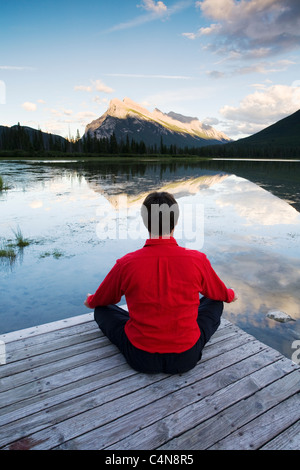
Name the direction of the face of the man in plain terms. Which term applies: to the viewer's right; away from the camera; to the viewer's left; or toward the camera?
away from the camera

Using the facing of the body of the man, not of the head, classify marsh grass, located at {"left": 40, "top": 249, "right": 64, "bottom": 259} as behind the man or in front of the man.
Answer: in front

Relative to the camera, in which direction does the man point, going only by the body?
away from the camera
